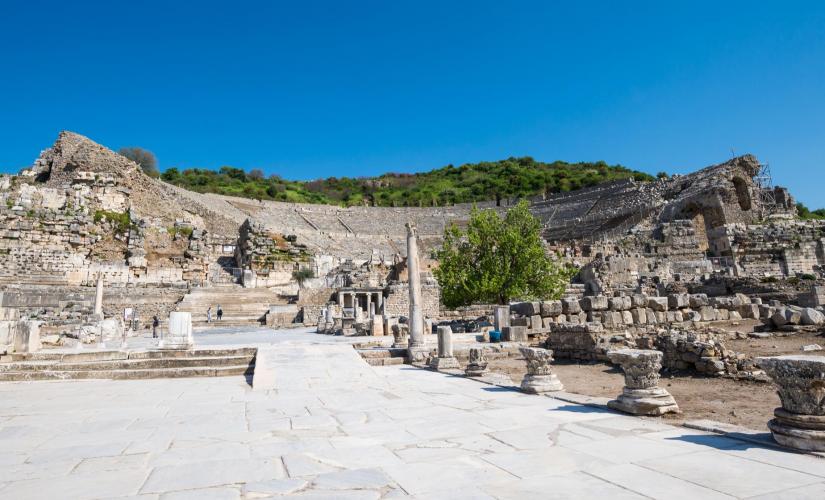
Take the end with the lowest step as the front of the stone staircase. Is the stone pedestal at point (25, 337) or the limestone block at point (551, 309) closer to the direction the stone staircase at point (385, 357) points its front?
the stone pedestal

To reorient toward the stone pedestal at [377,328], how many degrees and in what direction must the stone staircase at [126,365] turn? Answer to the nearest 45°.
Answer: approximately 135° to its left

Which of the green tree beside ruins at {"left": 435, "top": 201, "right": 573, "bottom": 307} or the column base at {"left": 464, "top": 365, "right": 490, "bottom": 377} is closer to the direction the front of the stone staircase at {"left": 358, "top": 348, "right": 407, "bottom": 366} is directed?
the column base

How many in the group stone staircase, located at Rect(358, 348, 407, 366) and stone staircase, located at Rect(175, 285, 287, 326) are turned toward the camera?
2

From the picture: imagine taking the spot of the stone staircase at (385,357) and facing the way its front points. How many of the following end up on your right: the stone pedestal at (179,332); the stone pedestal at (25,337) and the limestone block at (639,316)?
2

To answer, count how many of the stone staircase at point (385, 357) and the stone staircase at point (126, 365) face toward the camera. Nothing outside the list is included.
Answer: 2

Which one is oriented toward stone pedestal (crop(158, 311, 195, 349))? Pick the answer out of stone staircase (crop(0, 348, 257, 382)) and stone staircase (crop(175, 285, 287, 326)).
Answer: stone staircase (crop(175, 285, 287, 326))

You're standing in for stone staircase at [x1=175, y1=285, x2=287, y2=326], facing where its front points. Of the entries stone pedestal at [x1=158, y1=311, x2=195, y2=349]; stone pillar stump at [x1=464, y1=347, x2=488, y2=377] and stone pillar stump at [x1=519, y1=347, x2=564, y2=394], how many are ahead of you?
3

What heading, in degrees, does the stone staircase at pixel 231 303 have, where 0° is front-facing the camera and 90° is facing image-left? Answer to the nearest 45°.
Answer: approximately 0°

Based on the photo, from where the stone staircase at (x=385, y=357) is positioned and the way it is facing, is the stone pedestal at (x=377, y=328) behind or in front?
behind

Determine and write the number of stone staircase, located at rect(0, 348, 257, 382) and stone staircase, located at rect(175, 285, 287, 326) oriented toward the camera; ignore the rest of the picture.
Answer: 2
